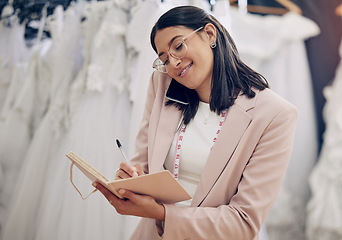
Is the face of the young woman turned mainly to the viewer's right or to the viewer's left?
to the viewer's left

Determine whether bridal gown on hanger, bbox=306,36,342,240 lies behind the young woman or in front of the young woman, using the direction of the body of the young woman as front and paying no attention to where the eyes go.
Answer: behind

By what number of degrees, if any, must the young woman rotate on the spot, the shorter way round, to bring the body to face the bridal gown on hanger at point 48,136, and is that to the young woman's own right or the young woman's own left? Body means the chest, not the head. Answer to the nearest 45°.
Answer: approximately 90° to the young woman's own right

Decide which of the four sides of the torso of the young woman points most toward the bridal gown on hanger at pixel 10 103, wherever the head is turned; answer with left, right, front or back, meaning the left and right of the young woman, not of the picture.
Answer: right

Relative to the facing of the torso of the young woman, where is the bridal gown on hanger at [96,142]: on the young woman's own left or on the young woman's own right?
on the young woman's own right

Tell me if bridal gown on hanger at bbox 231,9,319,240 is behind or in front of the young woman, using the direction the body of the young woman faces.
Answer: behind

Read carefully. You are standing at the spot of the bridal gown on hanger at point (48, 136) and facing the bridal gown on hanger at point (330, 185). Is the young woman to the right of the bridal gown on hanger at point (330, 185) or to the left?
right
